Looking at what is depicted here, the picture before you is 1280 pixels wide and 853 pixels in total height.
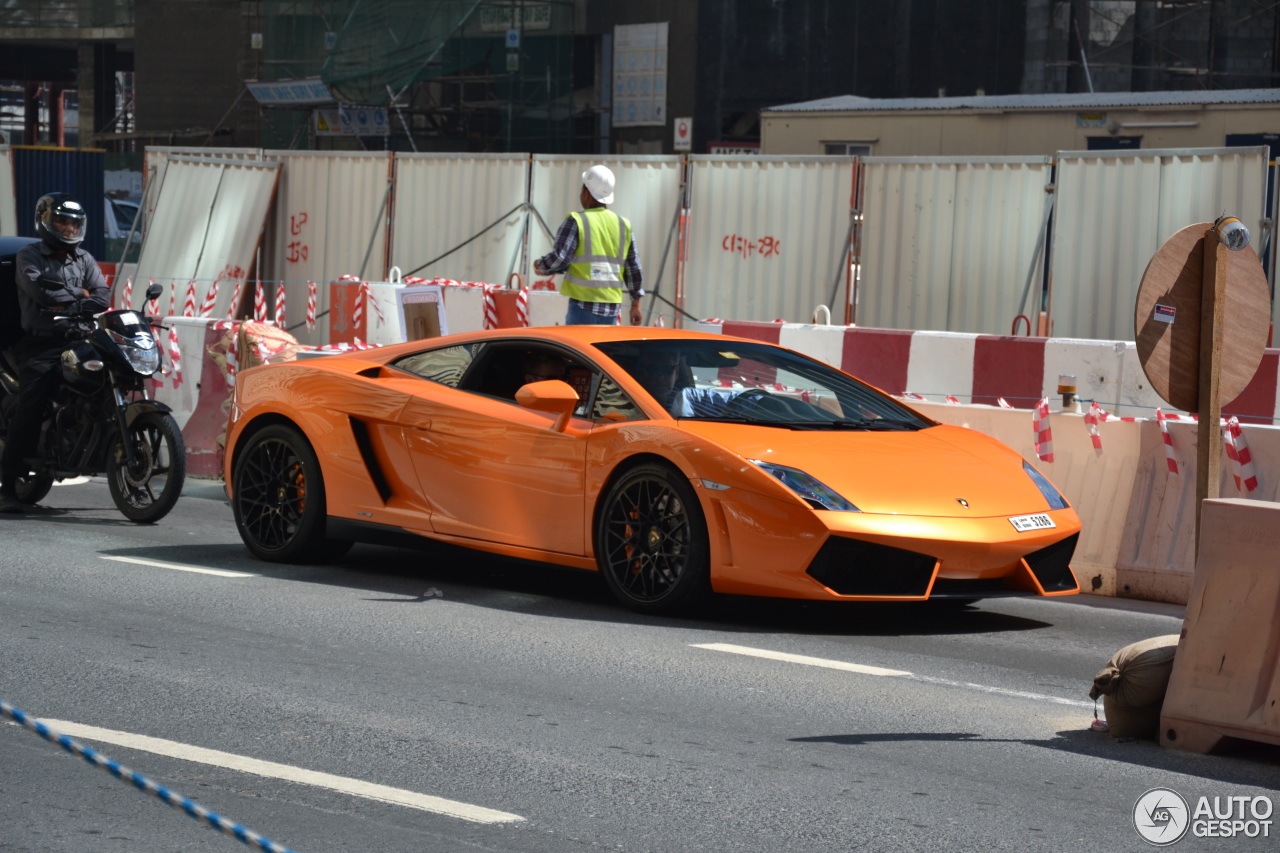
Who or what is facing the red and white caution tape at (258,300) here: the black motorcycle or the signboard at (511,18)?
the signboard

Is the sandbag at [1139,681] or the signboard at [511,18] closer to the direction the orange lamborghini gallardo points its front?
the sandbag

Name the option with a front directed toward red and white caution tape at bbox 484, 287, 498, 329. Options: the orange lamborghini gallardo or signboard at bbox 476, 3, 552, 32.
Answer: the signboard

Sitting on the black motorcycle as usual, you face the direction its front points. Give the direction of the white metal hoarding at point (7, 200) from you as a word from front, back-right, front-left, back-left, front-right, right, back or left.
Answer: back-left

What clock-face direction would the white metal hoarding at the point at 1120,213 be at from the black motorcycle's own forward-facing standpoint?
The white metal hoarding is roughly at 10 o'clock from the black motorcycle.

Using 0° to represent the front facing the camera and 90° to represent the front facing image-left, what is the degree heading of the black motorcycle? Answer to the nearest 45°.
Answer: approximately 315°

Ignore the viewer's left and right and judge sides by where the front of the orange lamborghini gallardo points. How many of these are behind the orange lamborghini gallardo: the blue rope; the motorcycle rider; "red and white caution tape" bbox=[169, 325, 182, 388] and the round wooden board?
2

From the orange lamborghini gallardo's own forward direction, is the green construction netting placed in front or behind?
behind

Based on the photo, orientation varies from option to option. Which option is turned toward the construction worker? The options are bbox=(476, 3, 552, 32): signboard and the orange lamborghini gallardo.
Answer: the signboard

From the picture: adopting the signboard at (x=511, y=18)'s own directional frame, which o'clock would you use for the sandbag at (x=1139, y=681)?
The sandbag is roughly at 12 o'clock from the signboard.

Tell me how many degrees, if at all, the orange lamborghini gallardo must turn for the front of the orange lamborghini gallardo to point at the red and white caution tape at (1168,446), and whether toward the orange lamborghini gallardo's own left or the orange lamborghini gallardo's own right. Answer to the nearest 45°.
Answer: approximately 90° to the orange lamborghini gallardo's own left

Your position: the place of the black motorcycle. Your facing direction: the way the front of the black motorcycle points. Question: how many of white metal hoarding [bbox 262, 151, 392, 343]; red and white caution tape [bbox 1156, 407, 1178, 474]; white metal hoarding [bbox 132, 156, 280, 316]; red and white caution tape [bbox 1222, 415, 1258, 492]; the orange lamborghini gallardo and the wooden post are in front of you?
4

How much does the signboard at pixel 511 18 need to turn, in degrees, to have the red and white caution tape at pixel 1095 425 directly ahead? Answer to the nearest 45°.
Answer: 0° — it already faces it

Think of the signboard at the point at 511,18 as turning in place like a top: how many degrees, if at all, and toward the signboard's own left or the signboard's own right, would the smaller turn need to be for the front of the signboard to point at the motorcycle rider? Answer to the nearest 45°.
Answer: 0° — it already faces them
